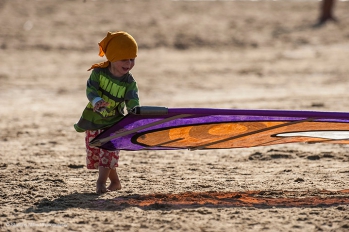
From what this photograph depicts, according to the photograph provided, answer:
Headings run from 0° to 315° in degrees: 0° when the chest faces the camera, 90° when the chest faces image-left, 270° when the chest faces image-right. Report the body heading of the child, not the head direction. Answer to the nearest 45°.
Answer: approximately 315°
